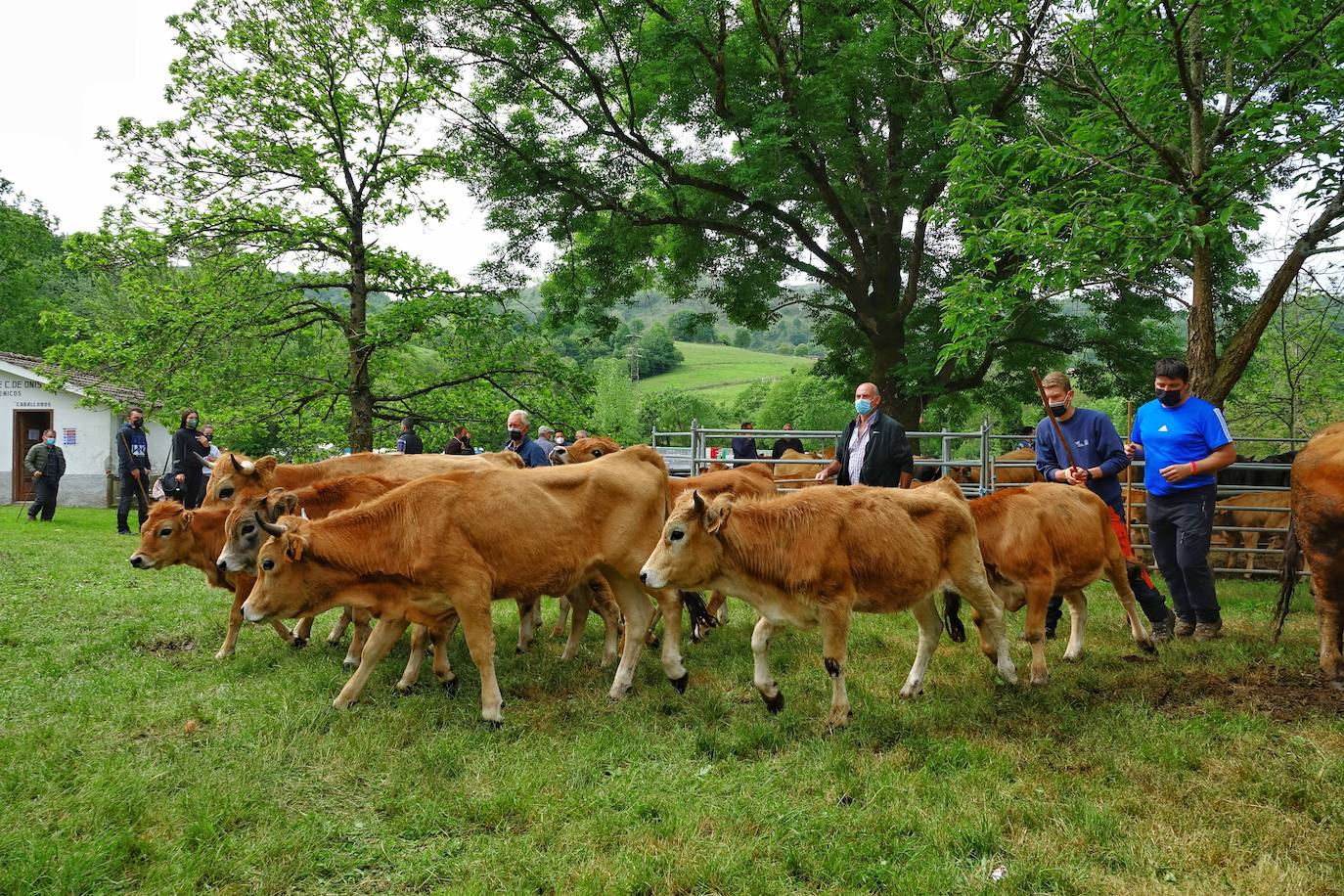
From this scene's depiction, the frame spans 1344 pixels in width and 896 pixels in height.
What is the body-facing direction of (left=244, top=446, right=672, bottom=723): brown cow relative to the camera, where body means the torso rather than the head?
to the viewer's left

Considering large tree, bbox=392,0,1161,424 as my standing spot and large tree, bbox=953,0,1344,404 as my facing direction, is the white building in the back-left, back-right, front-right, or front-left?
back-right

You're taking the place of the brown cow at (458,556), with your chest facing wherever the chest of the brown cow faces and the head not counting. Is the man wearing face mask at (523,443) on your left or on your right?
on your right

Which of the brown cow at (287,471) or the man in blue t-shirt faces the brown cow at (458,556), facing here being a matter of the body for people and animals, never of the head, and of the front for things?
the man in blue t-shirt

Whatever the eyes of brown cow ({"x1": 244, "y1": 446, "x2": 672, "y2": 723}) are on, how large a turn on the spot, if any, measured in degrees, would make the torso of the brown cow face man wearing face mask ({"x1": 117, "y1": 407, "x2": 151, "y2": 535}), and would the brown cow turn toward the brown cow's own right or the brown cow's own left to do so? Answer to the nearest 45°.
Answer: approximately 45° to the brown cow's own right

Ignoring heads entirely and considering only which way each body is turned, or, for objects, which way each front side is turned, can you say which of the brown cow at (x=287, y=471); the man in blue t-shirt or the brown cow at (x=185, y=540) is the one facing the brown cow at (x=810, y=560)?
the man in blue t-shirt

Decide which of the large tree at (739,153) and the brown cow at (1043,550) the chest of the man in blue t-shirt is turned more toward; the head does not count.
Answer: the brown cow

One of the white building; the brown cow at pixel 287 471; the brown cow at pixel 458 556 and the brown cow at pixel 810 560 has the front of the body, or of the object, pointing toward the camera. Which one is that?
the white building

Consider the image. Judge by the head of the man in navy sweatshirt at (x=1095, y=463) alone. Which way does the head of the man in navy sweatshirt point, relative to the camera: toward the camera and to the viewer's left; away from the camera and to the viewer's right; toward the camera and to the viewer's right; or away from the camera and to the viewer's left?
toward the camera and to the viewer's left

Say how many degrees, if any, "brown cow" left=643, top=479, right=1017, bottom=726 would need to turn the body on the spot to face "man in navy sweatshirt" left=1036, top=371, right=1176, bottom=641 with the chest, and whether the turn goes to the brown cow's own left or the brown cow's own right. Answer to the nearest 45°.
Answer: approximately 135° to the brown cow's own right

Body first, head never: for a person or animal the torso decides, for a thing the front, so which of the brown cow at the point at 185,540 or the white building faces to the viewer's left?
the brown cow

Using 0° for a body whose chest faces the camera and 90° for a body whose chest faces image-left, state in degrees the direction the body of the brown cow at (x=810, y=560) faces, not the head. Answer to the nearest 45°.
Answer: approximately 90°
